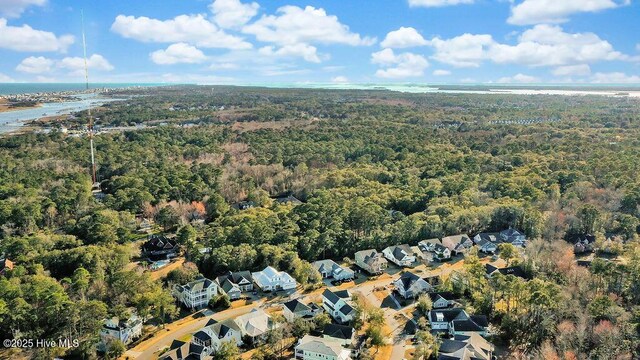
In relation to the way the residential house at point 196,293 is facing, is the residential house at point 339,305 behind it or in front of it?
in front

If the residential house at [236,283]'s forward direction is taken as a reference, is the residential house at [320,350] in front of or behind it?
in front

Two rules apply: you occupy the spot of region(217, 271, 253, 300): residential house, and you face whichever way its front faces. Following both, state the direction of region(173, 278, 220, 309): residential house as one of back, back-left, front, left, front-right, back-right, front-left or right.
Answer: right

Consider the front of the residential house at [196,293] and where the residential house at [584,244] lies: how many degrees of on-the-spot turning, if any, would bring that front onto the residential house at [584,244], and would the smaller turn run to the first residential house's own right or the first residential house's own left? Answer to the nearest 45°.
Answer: approximately 45° to the first residential house's own left

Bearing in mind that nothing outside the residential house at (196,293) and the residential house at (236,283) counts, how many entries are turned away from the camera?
0

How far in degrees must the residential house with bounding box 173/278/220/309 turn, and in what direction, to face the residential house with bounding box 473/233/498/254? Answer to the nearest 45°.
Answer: approximately 45° to its left

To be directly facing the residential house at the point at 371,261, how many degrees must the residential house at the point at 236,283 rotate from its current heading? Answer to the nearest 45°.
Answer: approximately 45° to its left

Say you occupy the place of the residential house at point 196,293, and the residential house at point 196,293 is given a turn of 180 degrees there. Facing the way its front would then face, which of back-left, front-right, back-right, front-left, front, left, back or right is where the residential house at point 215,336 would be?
back-left

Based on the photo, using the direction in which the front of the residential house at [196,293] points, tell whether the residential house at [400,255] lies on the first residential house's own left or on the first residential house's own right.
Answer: on the first residential house's own left

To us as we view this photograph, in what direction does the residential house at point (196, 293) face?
facing the viewer and to the right of the viewer

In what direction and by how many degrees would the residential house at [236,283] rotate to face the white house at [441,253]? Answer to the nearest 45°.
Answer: approximately 45° to its left

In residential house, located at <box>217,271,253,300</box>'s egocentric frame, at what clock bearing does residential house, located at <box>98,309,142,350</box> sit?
residential house, located at <box>98,309,142,350</box> is roughly at 3 o'clock from residential house, located at <box>217,271,253,300</box>.

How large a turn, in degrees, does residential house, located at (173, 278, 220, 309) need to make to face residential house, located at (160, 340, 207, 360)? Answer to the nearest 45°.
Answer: approximately 45° to its right

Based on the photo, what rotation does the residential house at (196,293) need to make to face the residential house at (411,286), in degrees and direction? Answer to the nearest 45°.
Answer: approximately 45° to its left

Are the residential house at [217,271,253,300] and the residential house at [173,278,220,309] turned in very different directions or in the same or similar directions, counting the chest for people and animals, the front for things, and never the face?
same or similar directions

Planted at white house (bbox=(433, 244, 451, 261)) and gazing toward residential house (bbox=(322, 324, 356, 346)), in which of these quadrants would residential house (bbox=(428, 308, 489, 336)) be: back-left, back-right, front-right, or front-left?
front-left
